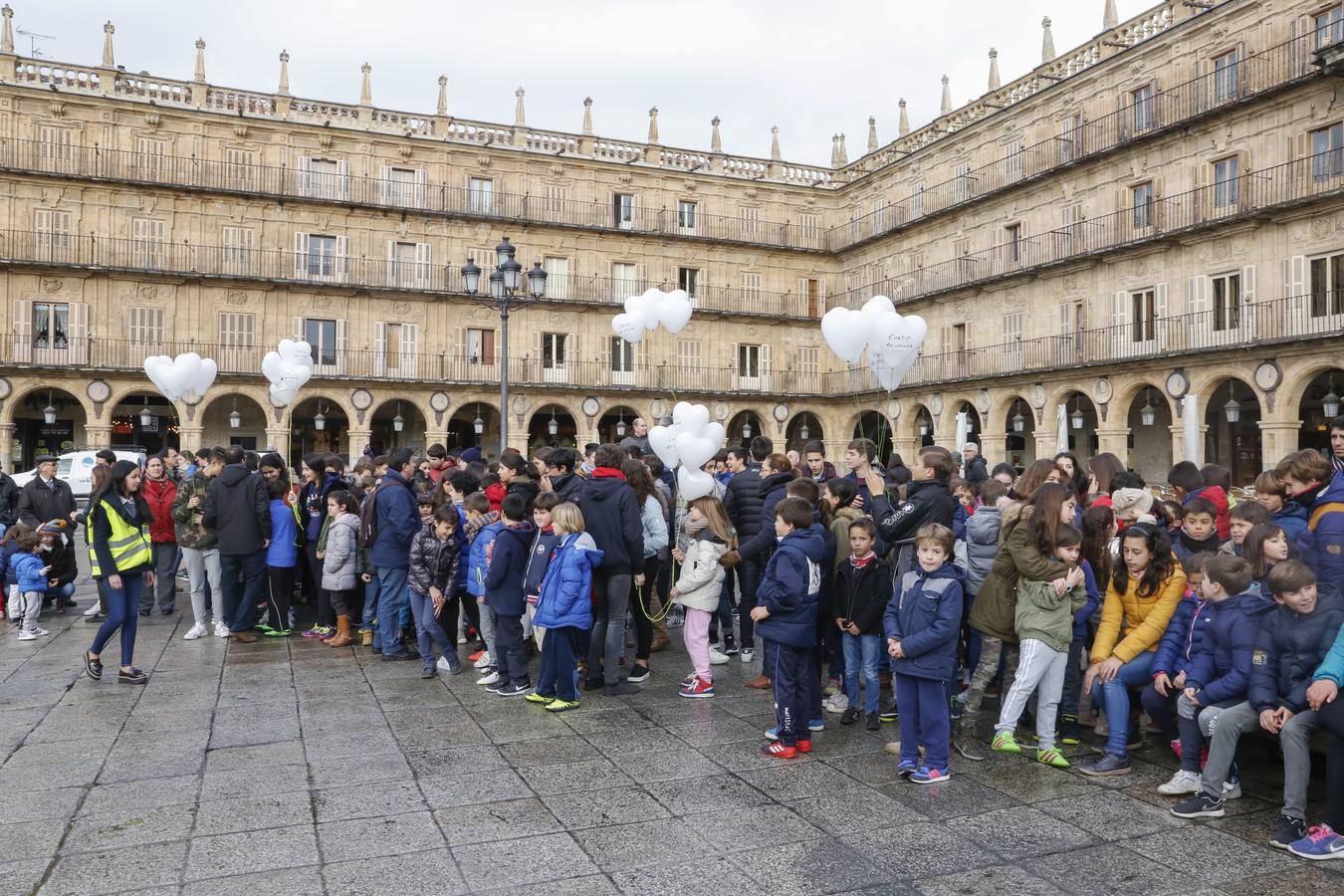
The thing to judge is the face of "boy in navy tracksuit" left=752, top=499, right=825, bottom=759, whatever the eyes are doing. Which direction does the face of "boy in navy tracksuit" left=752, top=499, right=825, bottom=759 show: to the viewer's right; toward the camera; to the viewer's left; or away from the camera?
to the viewer's left

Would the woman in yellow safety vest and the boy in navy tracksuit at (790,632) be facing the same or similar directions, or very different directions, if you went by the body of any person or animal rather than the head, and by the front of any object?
very different directions

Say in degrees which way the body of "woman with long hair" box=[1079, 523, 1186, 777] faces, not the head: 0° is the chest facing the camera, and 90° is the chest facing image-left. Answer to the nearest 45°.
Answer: approximately 45°

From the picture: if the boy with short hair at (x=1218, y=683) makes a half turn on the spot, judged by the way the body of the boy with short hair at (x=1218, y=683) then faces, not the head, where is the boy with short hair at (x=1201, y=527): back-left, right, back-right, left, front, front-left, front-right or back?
left

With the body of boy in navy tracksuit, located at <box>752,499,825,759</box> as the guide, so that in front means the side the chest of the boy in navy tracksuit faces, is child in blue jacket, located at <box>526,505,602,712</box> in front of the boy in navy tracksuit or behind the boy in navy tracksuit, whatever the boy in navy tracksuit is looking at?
in front

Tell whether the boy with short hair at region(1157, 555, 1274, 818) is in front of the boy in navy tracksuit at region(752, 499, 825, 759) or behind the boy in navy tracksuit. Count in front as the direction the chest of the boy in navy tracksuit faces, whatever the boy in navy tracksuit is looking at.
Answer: behind

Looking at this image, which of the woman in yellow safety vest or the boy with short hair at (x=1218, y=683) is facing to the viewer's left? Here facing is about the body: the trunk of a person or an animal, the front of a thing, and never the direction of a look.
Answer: the boy with short hair

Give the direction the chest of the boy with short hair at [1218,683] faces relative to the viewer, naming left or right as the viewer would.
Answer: facing to the left of the viewer

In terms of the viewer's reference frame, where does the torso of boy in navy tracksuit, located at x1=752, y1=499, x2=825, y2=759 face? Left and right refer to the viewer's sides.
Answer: facing to the left of the viewer
